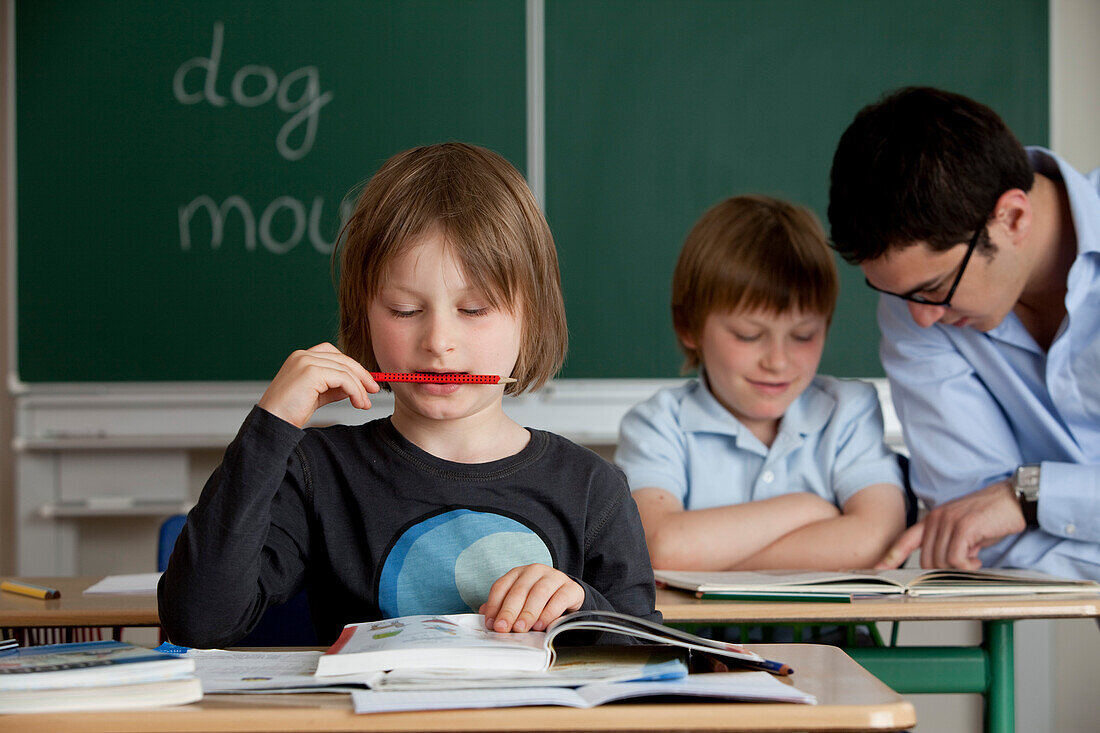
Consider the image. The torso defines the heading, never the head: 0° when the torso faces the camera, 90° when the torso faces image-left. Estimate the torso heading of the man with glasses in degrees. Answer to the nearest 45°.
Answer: approximately 45°

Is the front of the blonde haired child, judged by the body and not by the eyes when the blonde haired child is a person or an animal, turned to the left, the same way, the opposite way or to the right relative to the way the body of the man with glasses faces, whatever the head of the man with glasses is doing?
to the left

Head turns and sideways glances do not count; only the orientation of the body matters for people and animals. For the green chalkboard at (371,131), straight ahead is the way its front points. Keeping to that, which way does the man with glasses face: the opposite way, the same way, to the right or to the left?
to the right

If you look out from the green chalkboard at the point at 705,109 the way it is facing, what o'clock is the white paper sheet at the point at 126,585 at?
The white paper sheet is roughly at 1 o'clock from the green chalkboard.

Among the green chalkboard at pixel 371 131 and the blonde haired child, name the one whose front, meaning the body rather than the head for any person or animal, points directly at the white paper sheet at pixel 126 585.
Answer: the green chalkboard

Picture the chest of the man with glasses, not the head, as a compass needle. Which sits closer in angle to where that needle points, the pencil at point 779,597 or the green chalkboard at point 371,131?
the pencil

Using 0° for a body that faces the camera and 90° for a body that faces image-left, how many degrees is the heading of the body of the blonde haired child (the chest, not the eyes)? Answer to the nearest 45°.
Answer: approximately 0°
